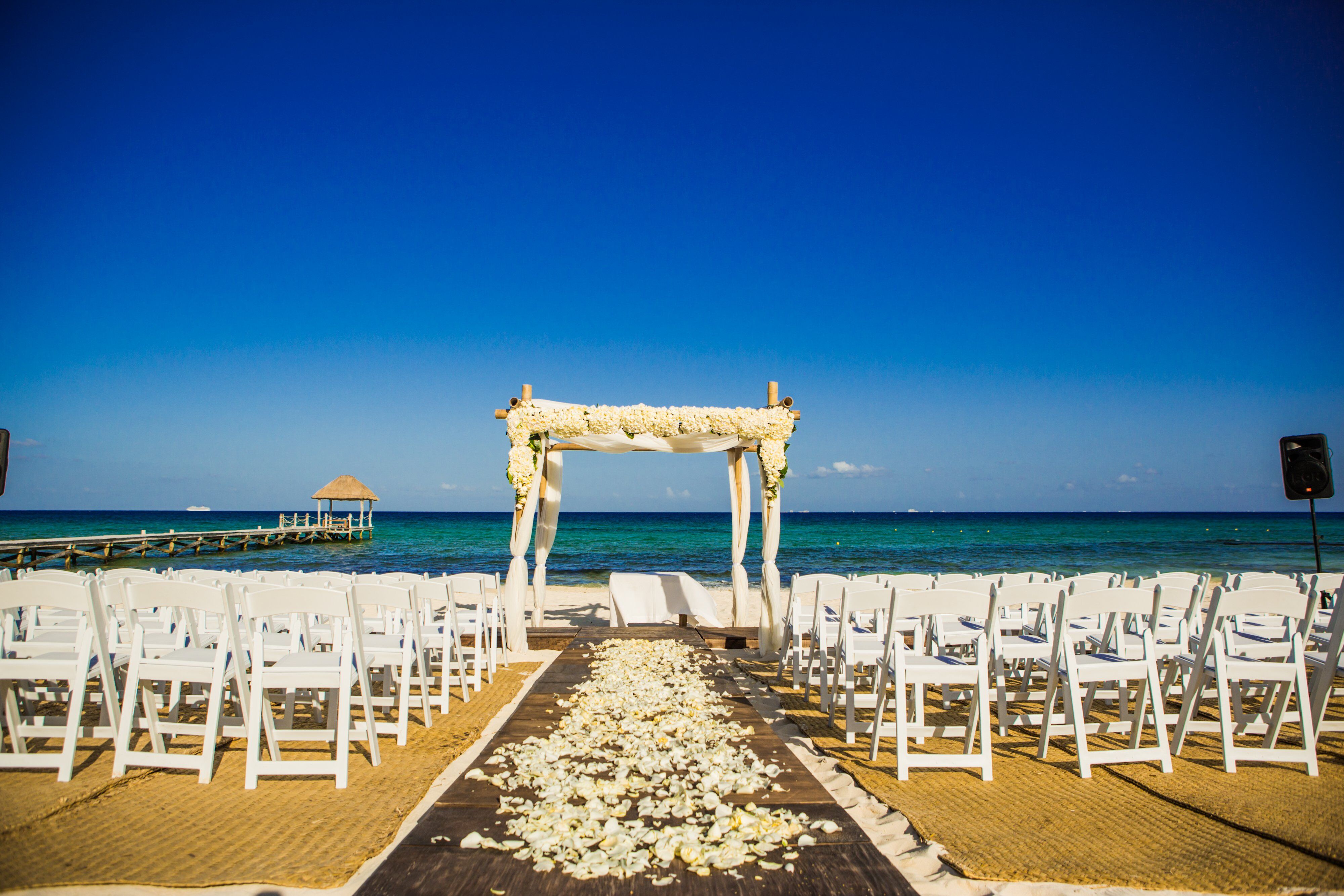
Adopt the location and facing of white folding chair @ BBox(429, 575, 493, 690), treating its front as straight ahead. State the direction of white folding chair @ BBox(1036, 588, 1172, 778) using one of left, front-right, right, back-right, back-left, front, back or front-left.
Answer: right

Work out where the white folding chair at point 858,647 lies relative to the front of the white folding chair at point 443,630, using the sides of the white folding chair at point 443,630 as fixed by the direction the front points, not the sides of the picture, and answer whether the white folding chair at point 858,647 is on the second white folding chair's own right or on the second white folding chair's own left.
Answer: on the second white folding chair's own right

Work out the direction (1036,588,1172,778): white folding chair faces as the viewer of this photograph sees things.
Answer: facing away from the viewer and to the left of the viewer

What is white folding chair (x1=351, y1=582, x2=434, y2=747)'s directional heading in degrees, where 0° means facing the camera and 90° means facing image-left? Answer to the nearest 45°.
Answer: approximately 225°

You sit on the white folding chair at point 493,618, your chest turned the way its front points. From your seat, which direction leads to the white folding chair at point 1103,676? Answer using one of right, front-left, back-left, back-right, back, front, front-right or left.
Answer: right

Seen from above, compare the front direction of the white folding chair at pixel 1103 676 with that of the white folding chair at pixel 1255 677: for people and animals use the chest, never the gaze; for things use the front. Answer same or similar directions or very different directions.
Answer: same or similar directions

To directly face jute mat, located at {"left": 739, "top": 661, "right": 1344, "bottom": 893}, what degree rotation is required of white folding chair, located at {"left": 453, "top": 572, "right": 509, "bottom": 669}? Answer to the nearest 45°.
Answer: approximately 90° to its right

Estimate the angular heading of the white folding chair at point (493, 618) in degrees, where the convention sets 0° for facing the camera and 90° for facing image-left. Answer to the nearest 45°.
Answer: approximately 225°

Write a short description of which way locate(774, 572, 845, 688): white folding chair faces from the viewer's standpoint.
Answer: facing away from the viewer and to the left of the viewer

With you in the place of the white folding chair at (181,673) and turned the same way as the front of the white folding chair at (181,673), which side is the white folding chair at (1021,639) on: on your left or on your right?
on your right

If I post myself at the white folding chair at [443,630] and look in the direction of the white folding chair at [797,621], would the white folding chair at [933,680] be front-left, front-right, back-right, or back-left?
front-right

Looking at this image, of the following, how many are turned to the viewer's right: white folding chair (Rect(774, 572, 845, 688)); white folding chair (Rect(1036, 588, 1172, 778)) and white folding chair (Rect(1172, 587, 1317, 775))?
0

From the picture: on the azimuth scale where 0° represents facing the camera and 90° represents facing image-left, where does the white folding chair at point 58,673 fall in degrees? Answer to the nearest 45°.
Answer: approximately 225°

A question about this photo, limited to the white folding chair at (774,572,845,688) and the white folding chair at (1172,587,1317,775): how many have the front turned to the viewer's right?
0

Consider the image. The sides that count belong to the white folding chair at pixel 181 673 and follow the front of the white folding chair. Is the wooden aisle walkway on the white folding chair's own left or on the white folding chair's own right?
on the white folding chair's own right

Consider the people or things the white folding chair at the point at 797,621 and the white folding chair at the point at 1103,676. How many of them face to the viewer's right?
0

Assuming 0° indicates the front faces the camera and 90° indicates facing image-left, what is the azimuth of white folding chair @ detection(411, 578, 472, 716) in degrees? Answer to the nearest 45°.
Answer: approximately 225°
